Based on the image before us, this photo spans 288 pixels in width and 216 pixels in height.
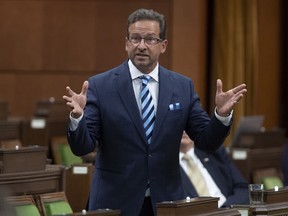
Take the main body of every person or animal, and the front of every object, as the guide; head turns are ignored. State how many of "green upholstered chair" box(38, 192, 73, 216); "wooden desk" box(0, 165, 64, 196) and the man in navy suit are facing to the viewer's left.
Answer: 0

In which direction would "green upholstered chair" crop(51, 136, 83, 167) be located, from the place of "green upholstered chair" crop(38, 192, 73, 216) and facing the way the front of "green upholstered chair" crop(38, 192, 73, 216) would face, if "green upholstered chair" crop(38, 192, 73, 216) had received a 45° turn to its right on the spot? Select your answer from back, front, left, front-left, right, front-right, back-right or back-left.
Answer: back

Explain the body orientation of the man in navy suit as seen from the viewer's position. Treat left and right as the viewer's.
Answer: facing the viewer

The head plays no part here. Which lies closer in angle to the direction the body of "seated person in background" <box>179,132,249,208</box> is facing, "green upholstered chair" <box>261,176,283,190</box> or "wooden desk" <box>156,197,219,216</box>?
the wooden desk

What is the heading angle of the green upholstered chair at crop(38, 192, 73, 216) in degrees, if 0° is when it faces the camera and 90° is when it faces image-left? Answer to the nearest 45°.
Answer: approximately 315°

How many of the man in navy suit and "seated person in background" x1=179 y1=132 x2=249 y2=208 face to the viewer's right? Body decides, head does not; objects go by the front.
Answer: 0

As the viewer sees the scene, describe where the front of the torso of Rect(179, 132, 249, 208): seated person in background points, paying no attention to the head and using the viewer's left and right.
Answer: facing the viewer and to the left of the viewer

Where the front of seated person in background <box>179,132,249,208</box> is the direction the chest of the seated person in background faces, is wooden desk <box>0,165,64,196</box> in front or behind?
in front
